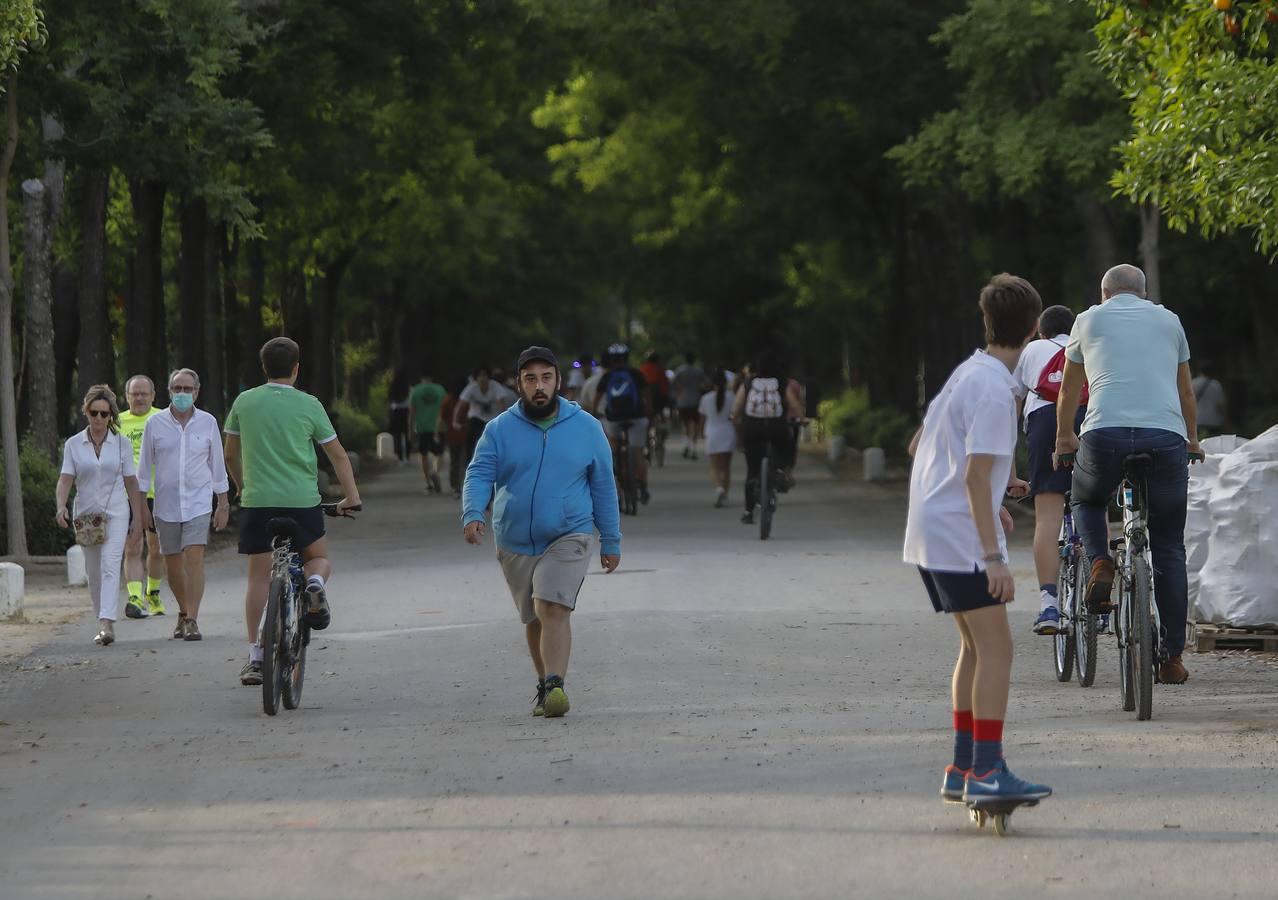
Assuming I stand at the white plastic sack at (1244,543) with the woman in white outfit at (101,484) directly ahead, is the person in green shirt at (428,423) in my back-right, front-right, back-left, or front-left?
front-right

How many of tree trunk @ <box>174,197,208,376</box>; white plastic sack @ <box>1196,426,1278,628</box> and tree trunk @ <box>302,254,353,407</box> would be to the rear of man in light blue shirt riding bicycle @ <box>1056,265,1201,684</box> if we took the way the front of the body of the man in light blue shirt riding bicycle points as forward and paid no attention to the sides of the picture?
0

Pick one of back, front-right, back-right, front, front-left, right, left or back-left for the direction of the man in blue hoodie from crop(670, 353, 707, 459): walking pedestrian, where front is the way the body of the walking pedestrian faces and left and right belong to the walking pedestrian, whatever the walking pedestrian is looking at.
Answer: back

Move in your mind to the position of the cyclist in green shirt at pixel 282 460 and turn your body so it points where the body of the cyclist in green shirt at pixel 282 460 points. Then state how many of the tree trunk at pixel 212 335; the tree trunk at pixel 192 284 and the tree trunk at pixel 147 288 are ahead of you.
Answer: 3

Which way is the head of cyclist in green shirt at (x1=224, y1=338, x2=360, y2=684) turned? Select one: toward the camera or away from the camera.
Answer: away from the camera

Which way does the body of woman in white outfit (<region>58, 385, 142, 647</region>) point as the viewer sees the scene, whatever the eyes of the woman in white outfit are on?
toward the camera

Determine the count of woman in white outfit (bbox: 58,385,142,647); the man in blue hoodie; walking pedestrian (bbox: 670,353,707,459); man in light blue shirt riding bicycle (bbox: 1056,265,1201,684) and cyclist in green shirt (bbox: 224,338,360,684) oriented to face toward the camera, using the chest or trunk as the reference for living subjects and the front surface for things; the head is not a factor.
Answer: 2

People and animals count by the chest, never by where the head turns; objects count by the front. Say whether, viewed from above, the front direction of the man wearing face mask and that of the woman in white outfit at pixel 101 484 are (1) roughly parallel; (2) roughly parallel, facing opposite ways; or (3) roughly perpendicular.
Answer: roughly parallel

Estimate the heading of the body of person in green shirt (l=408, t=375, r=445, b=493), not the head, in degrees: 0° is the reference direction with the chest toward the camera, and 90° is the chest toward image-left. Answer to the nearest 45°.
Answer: approximately 180°

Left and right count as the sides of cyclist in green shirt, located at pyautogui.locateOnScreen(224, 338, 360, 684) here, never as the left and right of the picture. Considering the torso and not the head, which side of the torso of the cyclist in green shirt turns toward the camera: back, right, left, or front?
back

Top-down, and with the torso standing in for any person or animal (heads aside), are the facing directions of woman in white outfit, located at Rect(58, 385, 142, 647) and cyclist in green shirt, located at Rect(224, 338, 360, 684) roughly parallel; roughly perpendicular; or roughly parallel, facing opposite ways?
roughly parallel, facing opposite ways

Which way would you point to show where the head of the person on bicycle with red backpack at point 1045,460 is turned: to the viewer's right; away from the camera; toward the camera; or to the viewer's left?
away from the camera

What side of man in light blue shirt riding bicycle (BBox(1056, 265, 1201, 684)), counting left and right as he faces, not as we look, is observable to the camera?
back

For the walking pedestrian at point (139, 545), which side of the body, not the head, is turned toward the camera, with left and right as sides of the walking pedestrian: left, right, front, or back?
front
